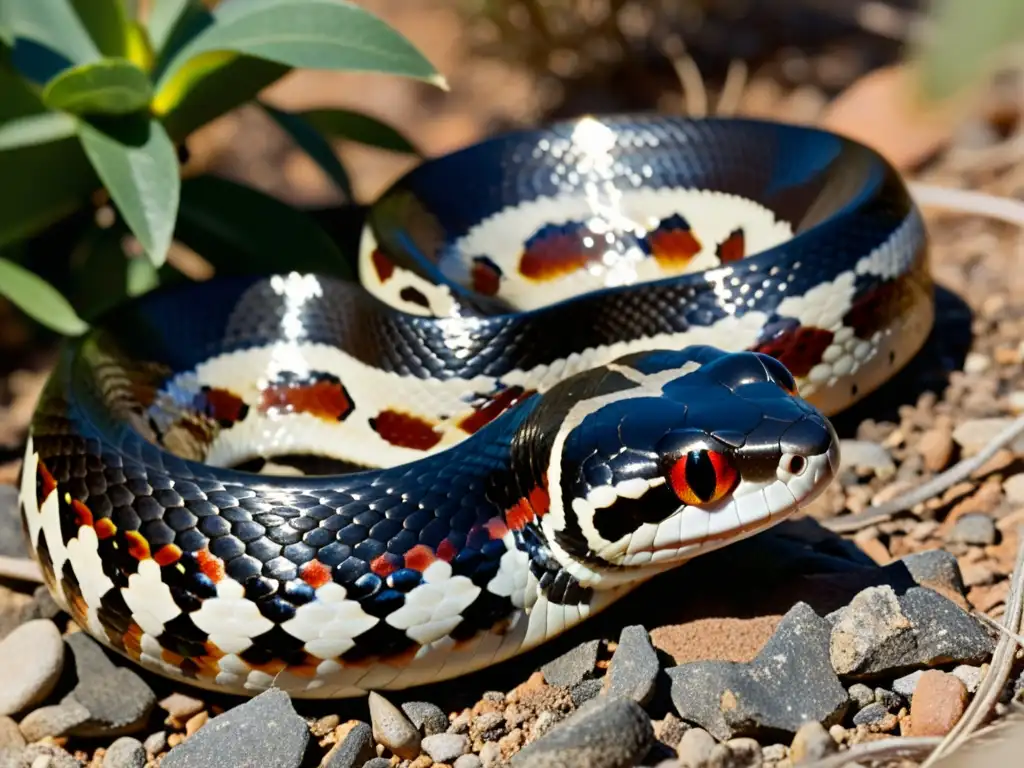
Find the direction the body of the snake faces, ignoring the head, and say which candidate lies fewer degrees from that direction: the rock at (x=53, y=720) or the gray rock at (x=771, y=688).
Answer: the gray rock

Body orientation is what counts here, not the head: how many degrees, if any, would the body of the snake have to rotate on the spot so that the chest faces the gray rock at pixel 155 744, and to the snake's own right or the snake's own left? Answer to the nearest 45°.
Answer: approximately 90° to the snake's own right

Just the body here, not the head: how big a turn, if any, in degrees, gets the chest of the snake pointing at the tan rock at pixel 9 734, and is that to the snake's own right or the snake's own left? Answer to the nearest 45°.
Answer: approximately 90° to the snake's own right

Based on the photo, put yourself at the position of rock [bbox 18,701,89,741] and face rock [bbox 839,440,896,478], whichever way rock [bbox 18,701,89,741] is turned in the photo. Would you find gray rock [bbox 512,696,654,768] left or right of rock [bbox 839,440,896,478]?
right

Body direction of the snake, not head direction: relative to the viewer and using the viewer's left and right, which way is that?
facing the viewer and to the right of the viewer

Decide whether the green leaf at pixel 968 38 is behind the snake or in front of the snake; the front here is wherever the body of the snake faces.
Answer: in front

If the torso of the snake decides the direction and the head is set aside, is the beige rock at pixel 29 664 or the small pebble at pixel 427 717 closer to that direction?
the small pebble

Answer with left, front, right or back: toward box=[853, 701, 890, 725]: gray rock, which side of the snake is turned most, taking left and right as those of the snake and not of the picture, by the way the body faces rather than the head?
front

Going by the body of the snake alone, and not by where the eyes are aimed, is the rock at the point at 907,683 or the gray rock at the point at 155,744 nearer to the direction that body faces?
the rock

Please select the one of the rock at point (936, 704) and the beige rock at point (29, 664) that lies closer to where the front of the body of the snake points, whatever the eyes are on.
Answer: the rock
